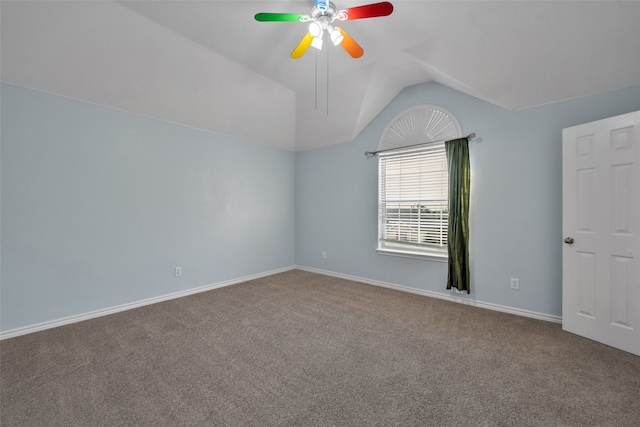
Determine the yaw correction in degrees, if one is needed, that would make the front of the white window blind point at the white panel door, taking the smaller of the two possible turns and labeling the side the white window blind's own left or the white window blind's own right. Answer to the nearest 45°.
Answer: approximately 90° to the white window blind's own left

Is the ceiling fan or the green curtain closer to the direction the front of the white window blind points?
the ceiling fan

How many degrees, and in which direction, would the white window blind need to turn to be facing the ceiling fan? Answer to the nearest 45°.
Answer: approximately 45° to its left

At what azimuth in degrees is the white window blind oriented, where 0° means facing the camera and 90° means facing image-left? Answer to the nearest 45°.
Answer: approximately 45°

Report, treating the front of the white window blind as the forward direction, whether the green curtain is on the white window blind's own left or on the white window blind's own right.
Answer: on the white window blind's own left
